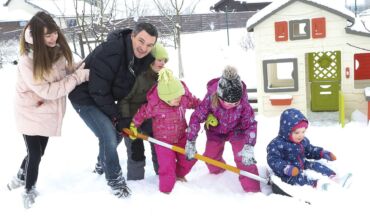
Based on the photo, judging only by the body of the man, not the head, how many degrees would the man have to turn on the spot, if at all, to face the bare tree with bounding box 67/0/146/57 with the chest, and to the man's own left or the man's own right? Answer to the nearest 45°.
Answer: approximately 135° to the man's own left

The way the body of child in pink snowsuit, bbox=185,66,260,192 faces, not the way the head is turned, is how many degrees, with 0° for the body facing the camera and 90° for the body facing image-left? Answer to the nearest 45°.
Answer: approximately 0°

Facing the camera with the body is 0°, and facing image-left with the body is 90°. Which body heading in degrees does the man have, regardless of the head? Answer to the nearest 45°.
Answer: approximately 315°

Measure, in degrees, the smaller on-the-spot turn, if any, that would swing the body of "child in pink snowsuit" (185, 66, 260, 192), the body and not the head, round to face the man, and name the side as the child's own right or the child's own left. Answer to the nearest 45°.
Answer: approximately 90° to the child's own right

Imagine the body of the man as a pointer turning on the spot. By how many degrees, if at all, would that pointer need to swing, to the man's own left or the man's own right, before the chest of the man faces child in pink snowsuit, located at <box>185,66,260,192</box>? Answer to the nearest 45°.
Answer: approximately 45° to the man's own left

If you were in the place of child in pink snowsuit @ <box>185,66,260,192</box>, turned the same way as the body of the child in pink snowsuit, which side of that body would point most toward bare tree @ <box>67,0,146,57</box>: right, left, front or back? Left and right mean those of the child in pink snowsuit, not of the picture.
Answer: back
